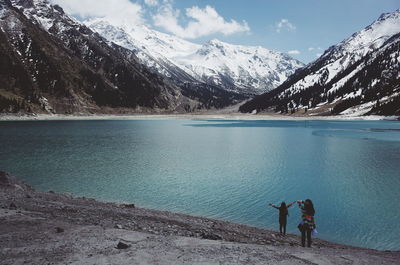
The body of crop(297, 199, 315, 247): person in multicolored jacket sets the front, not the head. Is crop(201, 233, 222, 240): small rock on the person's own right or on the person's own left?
on the person's own left

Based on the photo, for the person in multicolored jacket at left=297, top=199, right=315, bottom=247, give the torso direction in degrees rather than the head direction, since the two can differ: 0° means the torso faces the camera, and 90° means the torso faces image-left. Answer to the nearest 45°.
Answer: approximately 135°

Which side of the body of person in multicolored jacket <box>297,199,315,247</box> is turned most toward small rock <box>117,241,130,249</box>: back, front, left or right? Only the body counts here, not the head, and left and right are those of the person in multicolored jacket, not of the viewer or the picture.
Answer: left
